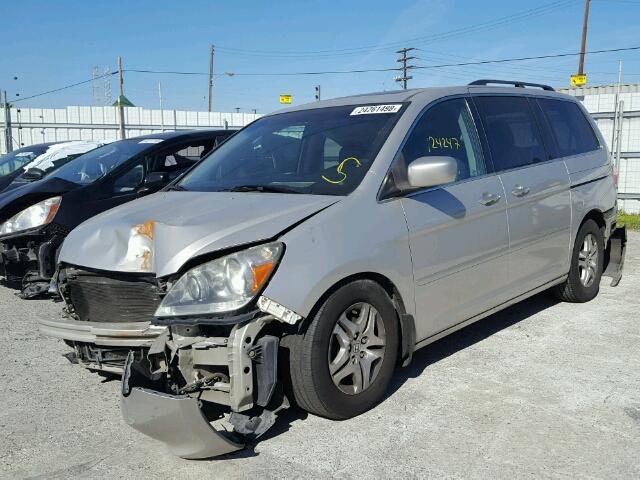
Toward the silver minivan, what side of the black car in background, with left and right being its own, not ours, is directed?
left

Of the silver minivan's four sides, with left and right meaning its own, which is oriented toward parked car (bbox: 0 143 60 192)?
right

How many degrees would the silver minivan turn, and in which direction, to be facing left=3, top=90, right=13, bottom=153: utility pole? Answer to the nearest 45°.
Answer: approximately 90° to its right

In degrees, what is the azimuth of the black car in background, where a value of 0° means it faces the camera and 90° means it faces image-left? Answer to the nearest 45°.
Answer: approximately 45°

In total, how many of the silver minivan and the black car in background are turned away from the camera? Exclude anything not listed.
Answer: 0

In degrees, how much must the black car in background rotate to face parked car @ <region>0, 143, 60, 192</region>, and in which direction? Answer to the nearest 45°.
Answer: approximately 135° to its right

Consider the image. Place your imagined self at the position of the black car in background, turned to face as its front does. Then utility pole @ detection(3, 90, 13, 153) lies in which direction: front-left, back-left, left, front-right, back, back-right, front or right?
back-right
